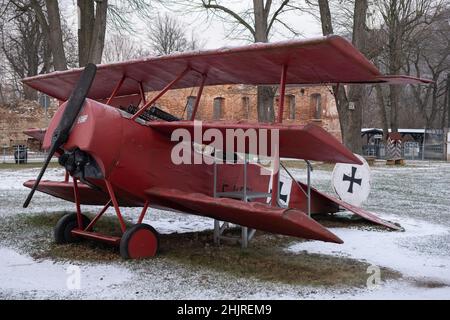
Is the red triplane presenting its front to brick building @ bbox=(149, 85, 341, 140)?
no

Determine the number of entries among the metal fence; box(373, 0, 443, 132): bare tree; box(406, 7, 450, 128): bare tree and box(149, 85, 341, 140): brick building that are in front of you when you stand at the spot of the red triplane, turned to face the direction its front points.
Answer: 0

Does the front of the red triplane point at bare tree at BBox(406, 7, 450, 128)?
no

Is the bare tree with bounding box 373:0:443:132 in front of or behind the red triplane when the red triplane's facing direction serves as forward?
behind

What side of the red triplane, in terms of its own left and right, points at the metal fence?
back

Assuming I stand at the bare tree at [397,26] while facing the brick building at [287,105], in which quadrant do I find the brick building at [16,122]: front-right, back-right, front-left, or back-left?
front-left

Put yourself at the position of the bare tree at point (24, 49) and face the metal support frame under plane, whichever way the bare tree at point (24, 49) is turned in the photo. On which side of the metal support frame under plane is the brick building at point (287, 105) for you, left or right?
left

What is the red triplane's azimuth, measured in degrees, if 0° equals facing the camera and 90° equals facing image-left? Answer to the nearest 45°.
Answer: approximately 45°

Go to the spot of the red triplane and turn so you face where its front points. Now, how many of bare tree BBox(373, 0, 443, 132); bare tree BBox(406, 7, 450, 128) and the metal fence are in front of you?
0

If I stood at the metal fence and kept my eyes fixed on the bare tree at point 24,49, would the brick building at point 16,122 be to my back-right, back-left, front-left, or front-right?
front-left

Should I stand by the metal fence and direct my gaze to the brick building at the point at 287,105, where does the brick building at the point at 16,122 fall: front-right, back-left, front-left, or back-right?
front-left

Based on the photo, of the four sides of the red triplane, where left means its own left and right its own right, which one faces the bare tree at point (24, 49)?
right

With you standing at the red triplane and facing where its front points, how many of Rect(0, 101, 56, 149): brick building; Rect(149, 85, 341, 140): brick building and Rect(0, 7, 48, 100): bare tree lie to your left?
0
